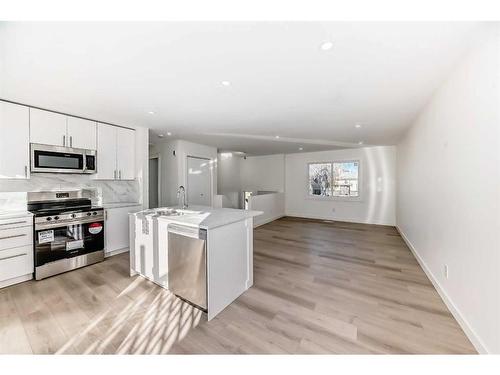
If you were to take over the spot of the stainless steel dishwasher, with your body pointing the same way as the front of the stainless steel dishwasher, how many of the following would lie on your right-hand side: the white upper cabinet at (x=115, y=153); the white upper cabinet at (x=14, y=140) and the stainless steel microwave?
3

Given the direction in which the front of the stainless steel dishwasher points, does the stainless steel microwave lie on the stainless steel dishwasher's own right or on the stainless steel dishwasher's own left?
on the stainless steel dishwasher's own right

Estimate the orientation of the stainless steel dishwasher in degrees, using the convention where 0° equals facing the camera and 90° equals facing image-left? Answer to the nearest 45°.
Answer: approximately 45°

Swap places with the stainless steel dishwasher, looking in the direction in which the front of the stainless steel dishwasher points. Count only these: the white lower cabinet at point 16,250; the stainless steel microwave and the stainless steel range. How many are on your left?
0

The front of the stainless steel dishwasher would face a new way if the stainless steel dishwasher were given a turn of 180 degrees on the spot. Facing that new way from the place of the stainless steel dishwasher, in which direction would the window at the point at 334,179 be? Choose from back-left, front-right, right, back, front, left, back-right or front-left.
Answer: front

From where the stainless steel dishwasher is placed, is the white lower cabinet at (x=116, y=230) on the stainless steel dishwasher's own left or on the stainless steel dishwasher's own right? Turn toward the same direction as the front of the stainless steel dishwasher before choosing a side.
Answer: on the stainless steel dishwasher's own right

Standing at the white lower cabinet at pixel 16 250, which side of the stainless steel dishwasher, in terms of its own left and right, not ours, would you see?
right

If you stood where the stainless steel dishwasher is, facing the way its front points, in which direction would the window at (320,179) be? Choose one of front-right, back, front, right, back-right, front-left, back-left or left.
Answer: back

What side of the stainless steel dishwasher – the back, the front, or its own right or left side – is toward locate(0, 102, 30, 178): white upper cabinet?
right

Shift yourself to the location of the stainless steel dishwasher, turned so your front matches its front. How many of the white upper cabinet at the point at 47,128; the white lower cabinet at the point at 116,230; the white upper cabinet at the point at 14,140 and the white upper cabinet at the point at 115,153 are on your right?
4

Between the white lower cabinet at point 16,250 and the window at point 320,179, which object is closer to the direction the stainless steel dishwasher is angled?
the white lower cabinet

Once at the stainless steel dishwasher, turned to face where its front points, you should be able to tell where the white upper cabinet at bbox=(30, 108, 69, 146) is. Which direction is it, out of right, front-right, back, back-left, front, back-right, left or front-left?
right

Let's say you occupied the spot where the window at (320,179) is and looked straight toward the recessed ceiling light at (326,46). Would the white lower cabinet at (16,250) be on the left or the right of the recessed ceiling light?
right
